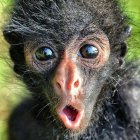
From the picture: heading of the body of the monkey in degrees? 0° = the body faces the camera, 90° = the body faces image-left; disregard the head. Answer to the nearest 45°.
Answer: approximately 0°
